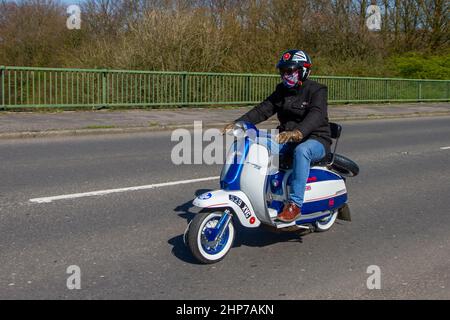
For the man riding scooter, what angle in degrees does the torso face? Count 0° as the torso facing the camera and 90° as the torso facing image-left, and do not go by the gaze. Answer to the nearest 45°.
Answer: approximately 45°

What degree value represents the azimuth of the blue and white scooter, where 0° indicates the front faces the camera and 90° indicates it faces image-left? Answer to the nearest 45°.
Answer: approximately 45°

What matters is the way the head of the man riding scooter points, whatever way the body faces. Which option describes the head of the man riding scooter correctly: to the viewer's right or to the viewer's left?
to the viewer's left
